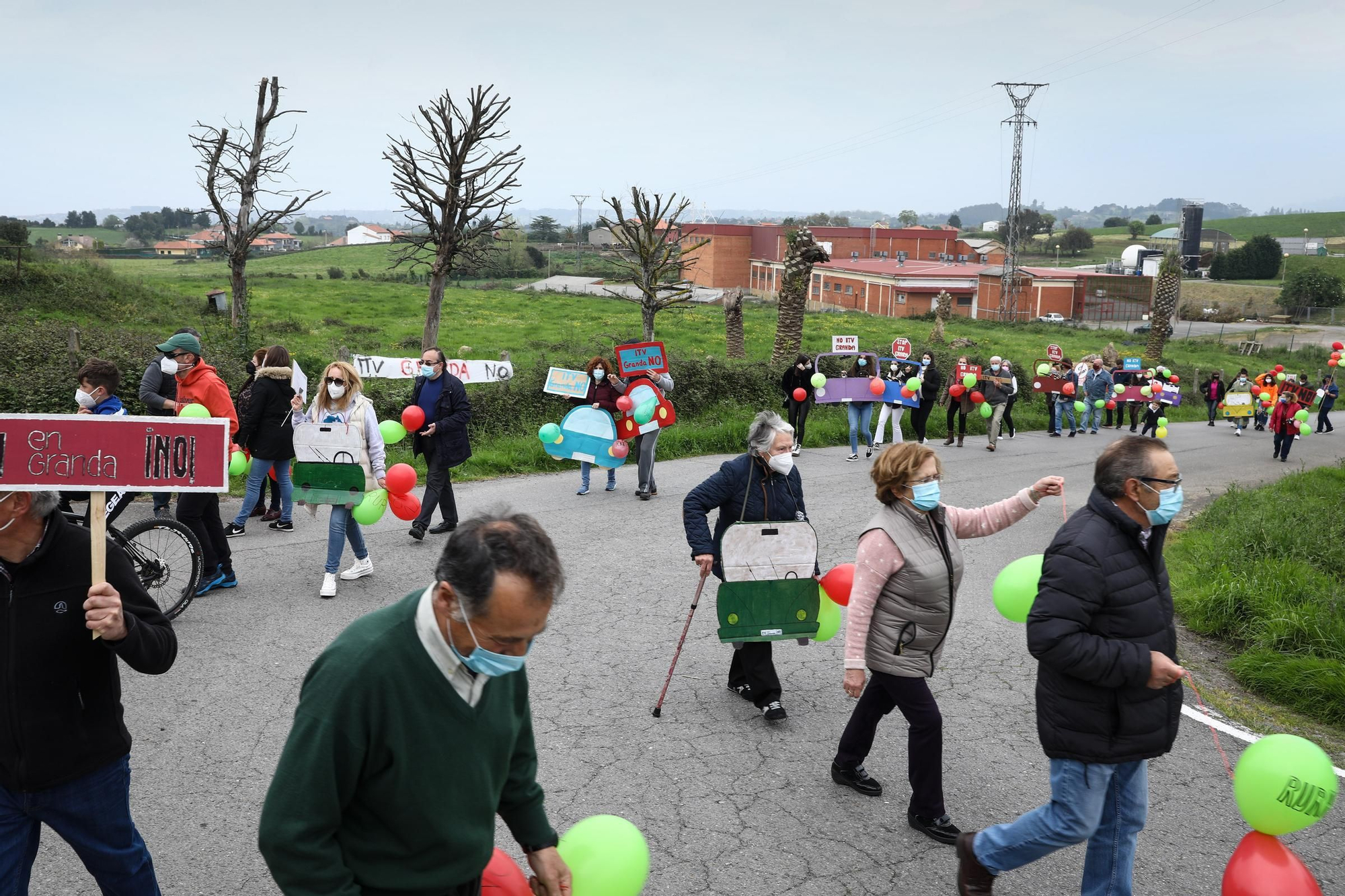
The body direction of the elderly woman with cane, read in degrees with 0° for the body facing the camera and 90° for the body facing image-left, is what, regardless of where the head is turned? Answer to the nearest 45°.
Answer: approximately 315°

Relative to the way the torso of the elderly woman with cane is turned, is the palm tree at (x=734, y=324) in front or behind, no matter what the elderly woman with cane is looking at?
behind

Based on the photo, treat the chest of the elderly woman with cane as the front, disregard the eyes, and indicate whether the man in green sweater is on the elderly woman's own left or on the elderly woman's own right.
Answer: on the elderly woman's own right

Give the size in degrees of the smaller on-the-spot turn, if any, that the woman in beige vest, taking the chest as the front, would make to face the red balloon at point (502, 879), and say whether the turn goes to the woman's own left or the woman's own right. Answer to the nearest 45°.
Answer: approximately 45° to the woman's own right

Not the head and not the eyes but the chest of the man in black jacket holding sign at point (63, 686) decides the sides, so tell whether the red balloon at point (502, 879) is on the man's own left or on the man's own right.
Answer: on the man's own left
